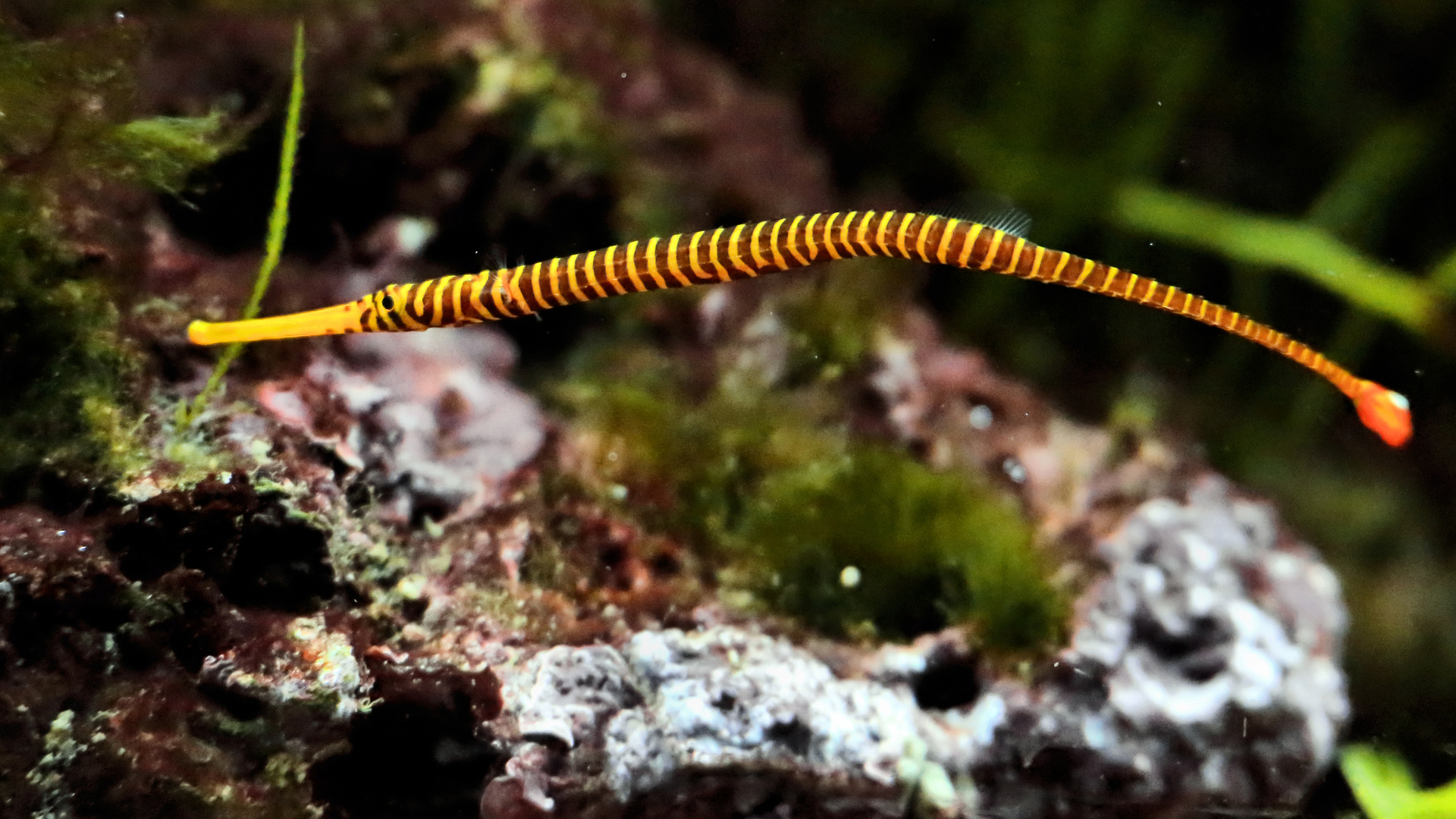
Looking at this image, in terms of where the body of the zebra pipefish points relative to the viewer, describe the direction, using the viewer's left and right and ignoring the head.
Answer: facing to the left of the viewer

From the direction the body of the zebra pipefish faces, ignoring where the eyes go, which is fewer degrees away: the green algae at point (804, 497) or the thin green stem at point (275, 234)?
the thin green stem

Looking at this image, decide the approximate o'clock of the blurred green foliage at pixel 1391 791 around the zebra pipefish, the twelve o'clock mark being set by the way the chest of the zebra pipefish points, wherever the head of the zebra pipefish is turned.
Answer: The blurred green foliage is roughly at 6 o'clock from the zebra pipefish.

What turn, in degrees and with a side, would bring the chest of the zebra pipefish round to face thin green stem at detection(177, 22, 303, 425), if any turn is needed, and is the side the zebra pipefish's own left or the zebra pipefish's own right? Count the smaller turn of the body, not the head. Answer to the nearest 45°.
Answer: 0° — it already faces it

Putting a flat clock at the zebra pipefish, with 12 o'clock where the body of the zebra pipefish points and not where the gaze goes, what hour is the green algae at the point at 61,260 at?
The green algae is roughly at 12 o'clock from the zebra pipefish.
